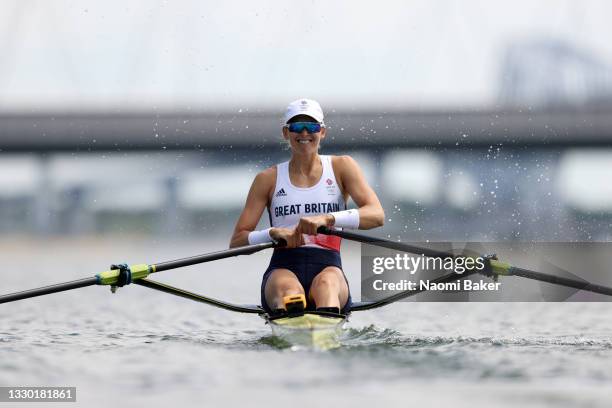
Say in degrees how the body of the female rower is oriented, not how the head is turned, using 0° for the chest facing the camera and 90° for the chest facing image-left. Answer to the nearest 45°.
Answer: approximately 0°

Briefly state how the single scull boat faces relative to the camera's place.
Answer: facing away from the viewer
